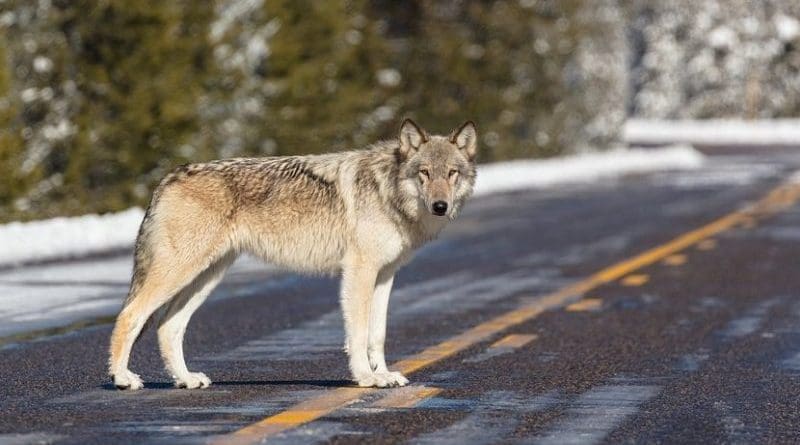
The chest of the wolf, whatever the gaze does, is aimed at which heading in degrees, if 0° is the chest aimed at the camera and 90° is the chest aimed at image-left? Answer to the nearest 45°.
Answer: approximately 270°
